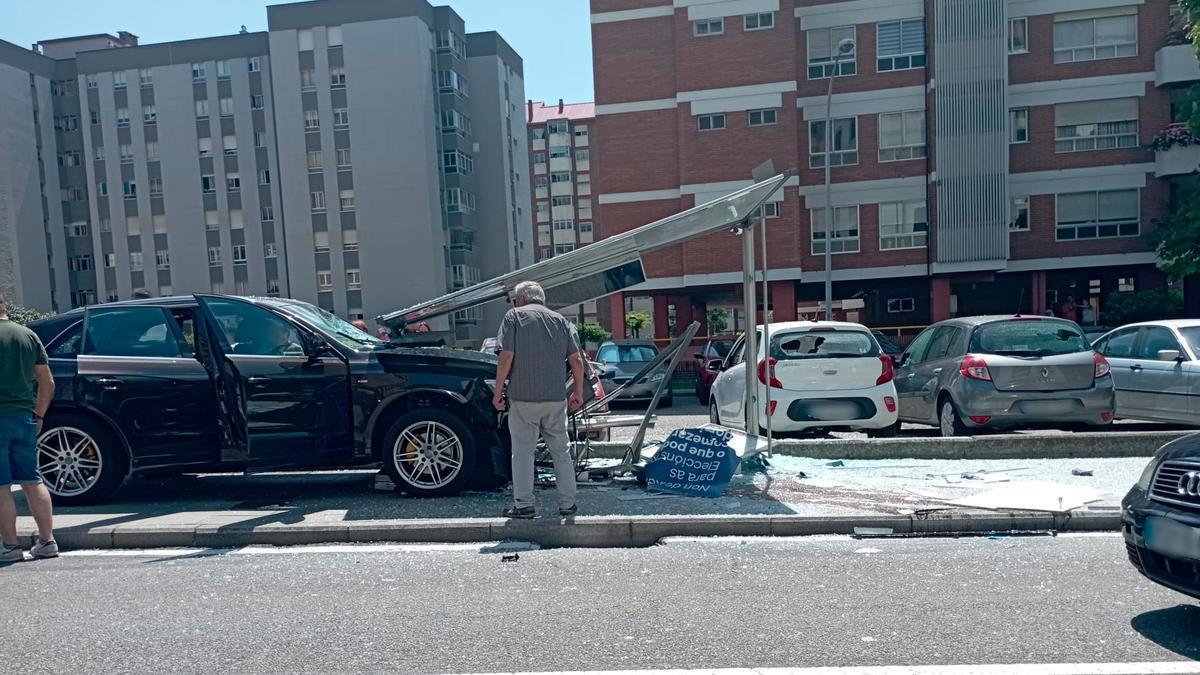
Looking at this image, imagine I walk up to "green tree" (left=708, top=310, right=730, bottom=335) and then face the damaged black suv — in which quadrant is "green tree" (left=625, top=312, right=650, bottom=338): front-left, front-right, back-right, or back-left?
front-right

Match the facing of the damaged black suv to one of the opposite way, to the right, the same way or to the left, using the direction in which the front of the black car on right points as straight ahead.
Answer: the opposite way

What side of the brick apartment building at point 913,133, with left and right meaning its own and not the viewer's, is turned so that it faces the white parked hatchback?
front

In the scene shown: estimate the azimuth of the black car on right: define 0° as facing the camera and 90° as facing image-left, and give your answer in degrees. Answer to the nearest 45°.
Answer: approximately 45°

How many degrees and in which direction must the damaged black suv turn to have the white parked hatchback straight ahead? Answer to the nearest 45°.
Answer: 0° — it already faces it

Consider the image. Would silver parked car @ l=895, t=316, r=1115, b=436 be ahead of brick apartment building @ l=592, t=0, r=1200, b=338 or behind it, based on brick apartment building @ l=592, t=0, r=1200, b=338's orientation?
ahead

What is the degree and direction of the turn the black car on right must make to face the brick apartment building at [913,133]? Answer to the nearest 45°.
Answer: approximately 135° to its right

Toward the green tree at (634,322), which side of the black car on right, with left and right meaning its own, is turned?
right

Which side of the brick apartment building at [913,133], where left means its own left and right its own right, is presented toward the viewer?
front

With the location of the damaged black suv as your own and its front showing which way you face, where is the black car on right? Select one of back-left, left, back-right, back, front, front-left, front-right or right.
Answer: front-right

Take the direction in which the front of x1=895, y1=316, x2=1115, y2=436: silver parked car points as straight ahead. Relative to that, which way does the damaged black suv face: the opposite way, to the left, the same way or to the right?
to the right

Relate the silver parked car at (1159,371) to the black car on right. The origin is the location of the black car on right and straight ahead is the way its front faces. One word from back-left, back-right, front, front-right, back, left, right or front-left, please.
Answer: back-right

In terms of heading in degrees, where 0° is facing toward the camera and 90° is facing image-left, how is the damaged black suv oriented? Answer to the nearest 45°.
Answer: approximately 270°
